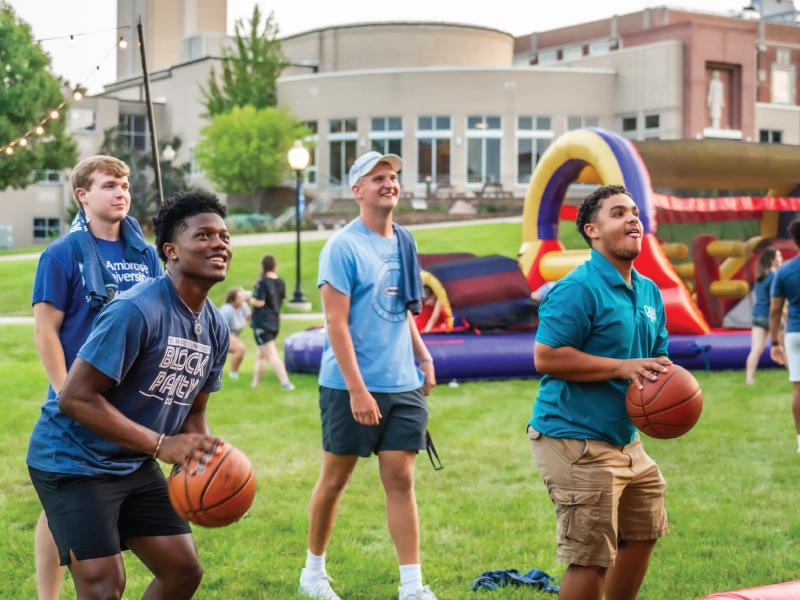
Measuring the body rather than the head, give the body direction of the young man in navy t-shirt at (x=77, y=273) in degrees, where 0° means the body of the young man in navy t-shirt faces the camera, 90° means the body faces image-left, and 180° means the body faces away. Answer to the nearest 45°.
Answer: approximately 315°

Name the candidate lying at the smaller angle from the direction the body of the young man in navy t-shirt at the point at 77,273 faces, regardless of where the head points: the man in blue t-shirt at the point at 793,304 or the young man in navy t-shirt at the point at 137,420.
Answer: the young man in navy t-shirt

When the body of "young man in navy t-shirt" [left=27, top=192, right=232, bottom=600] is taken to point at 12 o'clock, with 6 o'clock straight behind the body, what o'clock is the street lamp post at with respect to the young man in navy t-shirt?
The street lamp post is roughly at 8 o'clock from the young man in navy t-shirt.

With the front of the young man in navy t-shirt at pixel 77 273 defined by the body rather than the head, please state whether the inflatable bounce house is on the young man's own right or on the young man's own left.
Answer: on the young man's own left

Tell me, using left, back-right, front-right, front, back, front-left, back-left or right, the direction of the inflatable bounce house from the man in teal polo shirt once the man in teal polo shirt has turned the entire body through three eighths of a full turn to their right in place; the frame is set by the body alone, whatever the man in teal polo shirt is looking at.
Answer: right

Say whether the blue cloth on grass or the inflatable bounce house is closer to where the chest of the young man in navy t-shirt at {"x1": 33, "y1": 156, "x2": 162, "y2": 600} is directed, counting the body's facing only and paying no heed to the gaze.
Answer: the blue cloth on grass

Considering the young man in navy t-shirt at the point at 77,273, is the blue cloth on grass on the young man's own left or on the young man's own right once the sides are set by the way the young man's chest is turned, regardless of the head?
on the young man's own left

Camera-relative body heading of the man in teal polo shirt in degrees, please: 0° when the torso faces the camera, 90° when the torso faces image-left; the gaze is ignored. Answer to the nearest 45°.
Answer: approximately 315°
